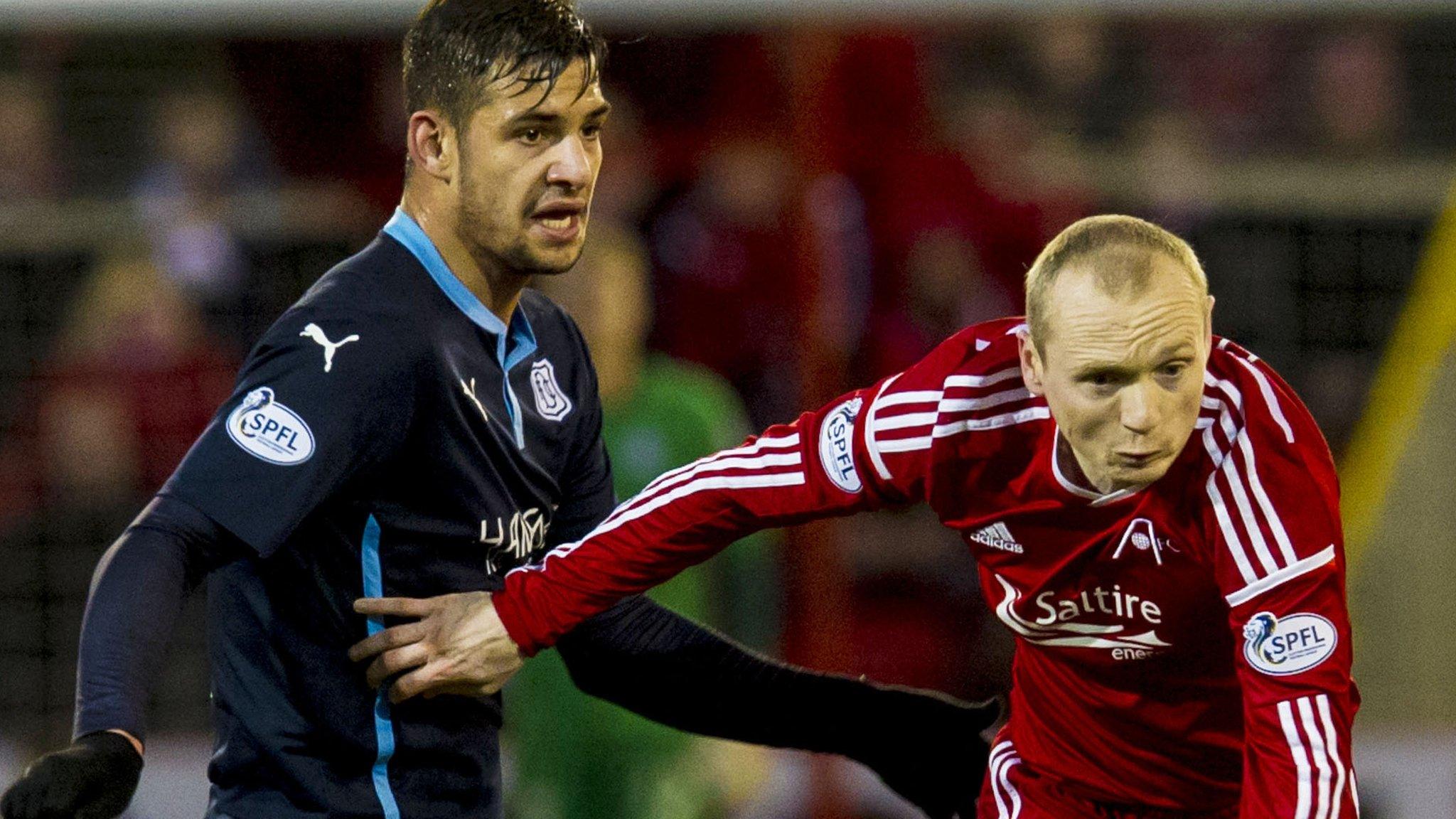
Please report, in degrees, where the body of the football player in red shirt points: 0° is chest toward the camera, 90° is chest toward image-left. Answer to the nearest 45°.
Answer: approximately 0°

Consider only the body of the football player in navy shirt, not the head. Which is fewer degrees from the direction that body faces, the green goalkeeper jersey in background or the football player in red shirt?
the football player in red shirt

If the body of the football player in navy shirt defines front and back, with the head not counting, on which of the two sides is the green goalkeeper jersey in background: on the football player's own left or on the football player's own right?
on the football player's own left

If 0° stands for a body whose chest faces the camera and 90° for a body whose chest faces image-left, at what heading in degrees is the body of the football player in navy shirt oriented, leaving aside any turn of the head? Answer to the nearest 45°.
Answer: approximately 315°

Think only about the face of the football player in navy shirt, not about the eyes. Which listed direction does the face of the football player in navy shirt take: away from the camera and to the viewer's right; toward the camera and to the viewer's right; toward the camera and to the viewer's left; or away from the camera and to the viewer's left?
toward the camera and to the viewer's right

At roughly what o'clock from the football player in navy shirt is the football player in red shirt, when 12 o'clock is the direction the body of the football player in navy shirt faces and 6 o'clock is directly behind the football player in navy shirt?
The football player in red shirt is roughly at 11 o'clock from the football player in navy shirt.

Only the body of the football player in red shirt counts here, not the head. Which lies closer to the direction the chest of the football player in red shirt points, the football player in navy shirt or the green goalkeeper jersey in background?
the football player in navy shirt
